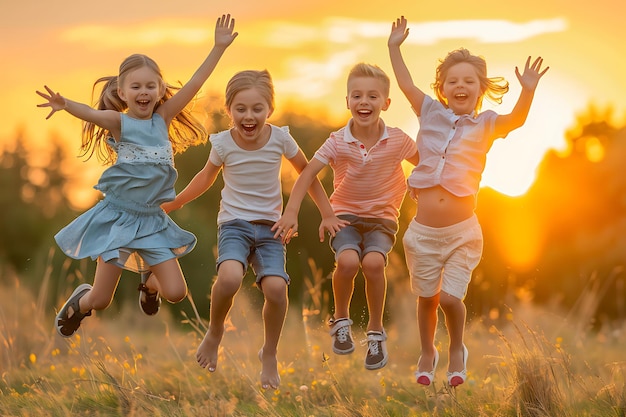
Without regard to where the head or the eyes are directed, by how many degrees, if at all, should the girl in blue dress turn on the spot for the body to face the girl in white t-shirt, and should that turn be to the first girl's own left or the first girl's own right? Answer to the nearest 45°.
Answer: approximately 90° to the first girl's own left

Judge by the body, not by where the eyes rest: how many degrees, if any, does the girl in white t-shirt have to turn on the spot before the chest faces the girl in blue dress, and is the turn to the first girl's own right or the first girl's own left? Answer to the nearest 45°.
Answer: approximately 90° to the first girl's own right

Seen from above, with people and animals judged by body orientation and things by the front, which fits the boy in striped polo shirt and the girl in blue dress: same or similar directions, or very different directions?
same or similar directions

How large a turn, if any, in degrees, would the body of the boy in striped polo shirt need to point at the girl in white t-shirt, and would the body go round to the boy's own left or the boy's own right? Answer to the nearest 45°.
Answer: approximately 90° to the boy's own right

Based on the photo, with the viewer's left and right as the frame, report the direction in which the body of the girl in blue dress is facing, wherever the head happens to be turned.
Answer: facing the viewer

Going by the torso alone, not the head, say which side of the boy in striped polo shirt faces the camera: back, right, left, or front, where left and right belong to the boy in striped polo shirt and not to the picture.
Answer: front

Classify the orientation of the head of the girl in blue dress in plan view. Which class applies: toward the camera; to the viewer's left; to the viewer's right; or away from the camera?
toward the camera

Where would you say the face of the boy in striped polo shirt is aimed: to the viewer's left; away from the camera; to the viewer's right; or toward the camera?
toward the camera

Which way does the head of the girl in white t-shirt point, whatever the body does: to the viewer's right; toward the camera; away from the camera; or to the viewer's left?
toward the camera

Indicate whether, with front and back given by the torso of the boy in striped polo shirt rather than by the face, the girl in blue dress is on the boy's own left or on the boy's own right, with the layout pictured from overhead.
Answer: on the boy's own right

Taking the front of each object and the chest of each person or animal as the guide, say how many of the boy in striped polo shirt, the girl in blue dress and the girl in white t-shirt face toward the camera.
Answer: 3

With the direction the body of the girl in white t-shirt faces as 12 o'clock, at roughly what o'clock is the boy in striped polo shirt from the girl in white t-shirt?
The boy in striped polo shirt is roughly at 9 o'clock from the girl in white t-shirt.

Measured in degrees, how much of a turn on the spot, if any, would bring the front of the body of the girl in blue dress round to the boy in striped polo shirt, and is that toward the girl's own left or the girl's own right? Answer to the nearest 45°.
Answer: approximately 90° to the girl's own left
